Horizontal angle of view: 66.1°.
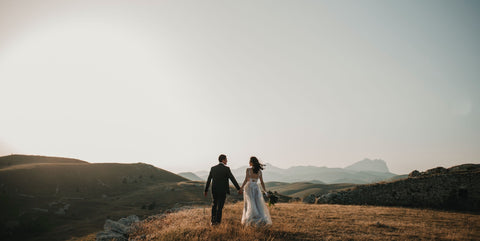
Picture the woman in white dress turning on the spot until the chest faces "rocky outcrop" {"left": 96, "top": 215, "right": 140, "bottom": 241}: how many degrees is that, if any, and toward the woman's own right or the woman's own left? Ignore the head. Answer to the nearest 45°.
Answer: approximately 90° to the woman's own left

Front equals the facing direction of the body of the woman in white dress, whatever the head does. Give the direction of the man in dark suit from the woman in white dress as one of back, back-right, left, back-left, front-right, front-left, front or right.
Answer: left

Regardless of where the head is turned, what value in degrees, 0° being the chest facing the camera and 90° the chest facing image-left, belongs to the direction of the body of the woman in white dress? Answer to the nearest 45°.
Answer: approximately 180°
